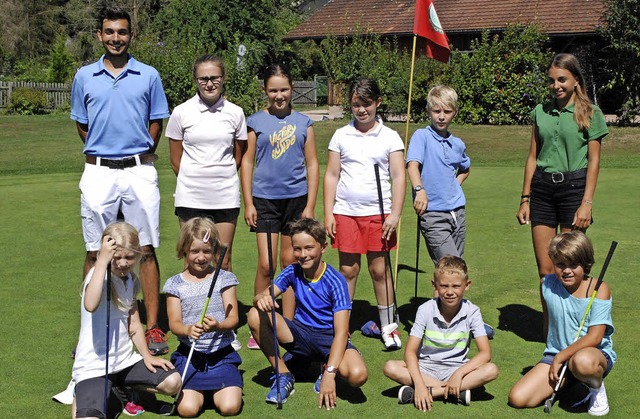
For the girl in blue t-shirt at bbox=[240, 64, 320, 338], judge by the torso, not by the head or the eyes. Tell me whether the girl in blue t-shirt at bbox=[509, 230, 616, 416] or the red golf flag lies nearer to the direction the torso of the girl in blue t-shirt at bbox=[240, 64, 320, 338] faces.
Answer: the girl in blue t-shirt

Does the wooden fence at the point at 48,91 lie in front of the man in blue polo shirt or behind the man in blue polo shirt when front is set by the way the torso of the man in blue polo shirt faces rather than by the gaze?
behind

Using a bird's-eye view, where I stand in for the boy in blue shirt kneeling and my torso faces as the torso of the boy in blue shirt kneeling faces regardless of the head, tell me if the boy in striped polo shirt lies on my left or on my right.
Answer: on my left

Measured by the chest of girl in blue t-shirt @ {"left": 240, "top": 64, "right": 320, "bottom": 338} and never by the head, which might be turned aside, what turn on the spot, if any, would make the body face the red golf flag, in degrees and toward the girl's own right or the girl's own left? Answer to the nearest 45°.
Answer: approximately 135° to the girl's own left

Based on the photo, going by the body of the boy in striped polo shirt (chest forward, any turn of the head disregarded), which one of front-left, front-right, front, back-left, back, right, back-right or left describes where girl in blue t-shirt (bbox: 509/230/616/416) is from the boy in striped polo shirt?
left

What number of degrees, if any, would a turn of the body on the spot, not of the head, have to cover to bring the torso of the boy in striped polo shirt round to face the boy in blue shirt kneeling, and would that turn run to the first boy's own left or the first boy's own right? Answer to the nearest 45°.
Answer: approximately 90° to the first boy's own right

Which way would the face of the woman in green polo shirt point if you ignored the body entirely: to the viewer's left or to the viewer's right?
to the viewer's left

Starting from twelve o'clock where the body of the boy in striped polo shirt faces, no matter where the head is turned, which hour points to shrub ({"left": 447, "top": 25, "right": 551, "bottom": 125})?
The shrub is roughly at 6 o'clock from the boy in striped polo shirt.

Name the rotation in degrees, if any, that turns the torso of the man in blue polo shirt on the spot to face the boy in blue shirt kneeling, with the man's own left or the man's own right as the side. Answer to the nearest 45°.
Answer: approximately 45° to the man's own left
